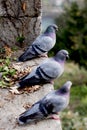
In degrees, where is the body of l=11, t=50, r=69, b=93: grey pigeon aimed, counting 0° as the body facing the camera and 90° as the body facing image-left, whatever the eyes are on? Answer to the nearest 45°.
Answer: approximately 270°

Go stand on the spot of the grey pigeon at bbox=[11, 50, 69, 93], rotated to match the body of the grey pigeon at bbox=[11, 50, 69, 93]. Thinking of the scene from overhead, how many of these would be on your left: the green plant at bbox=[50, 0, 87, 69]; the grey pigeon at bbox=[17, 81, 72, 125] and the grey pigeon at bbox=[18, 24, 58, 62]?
2

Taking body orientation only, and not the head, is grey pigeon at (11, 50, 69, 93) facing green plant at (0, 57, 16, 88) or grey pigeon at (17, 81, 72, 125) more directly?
the grey pigeon

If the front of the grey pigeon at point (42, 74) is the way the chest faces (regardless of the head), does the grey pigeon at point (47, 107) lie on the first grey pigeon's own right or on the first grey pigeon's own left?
on the first grey pigeon's own right

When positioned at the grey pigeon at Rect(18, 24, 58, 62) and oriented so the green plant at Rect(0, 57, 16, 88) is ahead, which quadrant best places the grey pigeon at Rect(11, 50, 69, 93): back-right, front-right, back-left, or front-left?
front-left

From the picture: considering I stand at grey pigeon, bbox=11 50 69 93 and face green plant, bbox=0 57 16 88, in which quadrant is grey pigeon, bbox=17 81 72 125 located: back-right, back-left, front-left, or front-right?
back-left

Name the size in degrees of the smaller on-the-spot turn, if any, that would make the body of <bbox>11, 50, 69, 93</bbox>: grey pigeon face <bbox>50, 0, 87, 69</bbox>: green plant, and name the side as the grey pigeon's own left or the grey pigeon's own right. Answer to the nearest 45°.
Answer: approximately 90° to the grey pigeon's own left

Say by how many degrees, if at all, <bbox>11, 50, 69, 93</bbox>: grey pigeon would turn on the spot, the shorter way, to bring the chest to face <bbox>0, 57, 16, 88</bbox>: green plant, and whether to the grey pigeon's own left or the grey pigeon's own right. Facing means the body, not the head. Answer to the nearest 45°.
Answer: approximately 135° to the grey pigeon's own left

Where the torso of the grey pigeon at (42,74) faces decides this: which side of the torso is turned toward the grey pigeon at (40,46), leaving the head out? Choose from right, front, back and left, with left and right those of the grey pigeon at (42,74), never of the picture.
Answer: left
